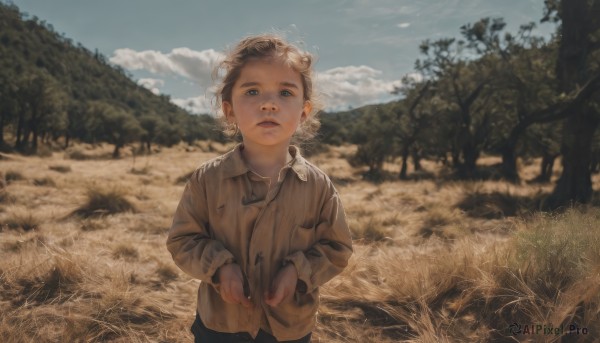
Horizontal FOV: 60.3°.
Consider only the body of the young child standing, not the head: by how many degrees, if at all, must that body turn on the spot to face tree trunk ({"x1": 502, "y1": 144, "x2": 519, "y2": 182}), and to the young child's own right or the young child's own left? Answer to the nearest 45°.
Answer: approximately 135° to the young child's own left

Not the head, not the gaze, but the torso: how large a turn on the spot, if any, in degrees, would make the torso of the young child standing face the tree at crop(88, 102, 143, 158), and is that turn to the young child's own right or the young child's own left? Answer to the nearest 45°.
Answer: approximately 180°

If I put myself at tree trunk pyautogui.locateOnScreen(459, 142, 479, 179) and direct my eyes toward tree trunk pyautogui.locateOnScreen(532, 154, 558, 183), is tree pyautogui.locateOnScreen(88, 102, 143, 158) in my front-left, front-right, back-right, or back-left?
back-left

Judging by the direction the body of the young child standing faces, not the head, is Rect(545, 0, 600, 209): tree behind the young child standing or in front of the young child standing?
behind

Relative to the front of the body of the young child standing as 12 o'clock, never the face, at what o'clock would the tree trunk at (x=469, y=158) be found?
The tree trunk is roughly at 7 o'clock from the young child standing.

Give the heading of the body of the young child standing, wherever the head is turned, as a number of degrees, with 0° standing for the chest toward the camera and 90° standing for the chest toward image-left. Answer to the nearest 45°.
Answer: approximately 0°

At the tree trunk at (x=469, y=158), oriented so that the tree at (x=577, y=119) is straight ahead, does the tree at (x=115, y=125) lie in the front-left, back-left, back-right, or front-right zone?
back-right

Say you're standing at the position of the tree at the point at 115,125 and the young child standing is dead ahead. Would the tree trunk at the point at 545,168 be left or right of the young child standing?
left

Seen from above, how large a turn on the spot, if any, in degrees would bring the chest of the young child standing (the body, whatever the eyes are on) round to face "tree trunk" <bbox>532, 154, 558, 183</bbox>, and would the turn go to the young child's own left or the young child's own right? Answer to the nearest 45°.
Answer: approximately 135° to the young child's own left
